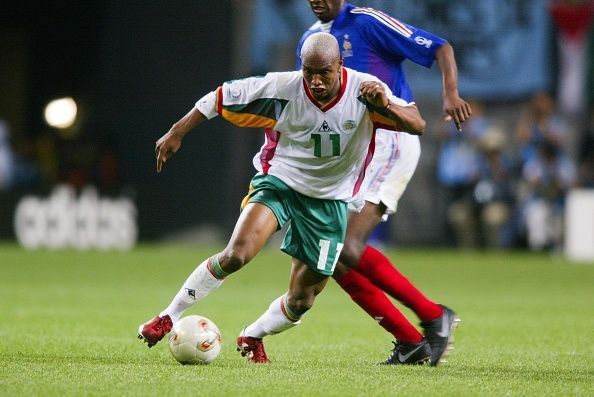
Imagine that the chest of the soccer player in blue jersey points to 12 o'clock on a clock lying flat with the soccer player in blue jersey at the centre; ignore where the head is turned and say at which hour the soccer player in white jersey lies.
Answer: The soccer player in white jersey is roughly at 12 o'clock from the soccer player in blue jersey.

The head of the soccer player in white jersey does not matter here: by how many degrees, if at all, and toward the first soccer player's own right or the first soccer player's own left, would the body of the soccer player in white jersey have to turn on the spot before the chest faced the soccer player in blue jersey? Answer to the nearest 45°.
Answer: approximately 135° to the first soccer player's own left

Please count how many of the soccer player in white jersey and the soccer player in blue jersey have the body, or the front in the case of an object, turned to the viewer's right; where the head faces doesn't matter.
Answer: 0

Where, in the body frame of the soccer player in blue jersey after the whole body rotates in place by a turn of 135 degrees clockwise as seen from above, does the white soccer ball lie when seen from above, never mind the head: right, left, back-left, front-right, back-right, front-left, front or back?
back-left

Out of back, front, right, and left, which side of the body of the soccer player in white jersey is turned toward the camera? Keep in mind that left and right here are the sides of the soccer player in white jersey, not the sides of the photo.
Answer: front

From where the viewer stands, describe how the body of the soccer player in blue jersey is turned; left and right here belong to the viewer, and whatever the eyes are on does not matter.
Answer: facing the viewer and to the left of the viewer
